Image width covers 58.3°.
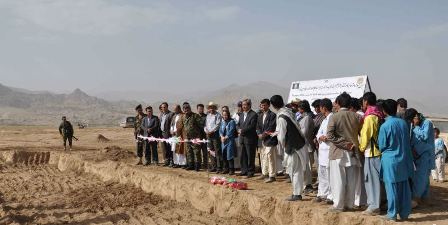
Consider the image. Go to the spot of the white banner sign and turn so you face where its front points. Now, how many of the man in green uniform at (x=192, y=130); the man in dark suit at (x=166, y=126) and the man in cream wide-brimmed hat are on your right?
3

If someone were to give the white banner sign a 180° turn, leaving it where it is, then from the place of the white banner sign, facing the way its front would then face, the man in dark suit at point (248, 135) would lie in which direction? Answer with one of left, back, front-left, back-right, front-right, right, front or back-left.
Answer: back-left

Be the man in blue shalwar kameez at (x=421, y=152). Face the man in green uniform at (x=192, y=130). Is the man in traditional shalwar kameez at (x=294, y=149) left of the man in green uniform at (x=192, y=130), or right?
left

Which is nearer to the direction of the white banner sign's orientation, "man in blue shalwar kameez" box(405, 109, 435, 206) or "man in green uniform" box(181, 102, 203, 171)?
the man in blue shalwar kameez

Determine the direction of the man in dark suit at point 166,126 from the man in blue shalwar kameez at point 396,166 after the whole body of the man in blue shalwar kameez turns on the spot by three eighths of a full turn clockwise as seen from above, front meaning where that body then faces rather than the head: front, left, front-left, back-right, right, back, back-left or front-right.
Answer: back-left

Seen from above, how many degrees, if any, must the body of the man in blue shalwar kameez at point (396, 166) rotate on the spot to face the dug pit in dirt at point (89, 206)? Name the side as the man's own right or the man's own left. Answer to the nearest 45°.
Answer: approximately 45° to the man's own left

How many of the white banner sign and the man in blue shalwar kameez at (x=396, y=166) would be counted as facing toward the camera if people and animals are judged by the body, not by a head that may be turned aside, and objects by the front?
1

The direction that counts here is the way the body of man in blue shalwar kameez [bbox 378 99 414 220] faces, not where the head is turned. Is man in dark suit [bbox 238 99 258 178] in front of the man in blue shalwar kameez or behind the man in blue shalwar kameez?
in front

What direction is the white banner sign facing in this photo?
toward the camera

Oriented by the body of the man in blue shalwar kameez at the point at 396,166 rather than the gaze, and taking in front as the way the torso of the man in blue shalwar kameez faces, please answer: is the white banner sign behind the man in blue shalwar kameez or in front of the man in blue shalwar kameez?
in front

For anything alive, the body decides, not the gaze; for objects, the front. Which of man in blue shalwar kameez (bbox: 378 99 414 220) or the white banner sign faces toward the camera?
the white banner sign

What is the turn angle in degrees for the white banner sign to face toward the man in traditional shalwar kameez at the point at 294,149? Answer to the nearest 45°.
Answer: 0° — it already faces them

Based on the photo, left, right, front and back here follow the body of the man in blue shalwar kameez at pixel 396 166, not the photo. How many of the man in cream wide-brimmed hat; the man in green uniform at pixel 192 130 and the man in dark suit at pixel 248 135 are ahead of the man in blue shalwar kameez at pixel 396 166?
3

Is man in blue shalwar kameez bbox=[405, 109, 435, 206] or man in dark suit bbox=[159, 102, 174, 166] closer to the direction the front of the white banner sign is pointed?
the man in blue shalwar kameez

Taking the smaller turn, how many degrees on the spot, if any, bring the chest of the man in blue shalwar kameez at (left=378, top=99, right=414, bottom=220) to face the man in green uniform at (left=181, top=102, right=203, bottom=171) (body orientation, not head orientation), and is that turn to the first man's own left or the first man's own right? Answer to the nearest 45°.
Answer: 0° — they already face them

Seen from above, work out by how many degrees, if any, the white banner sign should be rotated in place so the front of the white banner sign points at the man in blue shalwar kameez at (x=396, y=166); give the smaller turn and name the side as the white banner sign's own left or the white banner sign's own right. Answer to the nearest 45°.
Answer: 0° — it already faces them

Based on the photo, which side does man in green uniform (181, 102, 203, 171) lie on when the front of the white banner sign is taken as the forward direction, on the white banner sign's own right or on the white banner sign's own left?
on the white banner sign's own right

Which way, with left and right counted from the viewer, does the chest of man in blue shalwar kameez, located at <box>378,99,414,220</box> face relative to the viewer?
facing away from the viewer and to the left of the viewer
